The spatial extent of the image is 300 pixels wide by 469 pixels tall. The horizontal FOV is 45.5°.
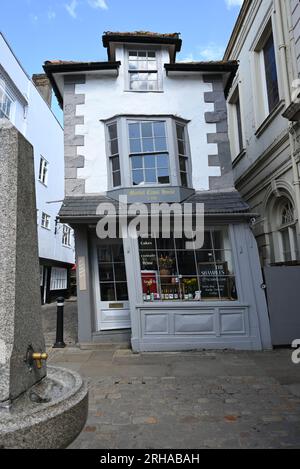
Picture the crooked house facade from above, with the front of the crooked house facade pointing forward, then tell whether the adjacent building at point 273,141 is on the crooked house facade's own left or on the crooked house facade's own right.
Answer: on the crooked house facade's own left

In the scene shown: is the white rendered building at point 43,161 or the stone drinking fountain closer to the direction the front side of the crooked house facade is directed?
the stone drinking fountain

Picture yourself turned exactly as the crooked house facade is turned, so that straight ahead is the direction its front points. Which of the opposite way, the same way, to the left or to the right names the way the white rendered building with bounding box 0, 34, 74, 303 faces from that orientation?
to the left

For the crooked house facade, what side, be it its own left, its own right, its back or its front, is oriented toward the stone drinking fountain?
front

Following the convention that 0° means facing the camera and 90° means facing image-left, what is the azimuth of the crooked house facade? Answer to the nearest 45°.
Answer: approximately 0°

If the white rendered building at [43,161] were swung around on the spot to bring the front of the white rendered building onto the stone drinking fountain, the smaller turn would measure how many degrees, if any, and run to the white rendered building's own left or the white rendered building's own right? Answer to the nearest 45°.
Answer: approximately 90° to the white rendered building's own right

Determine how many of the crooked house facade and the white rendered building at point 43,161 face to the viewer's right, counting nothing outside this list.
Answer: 1

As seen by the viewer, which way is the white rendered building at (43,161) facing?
to the viewer's right
